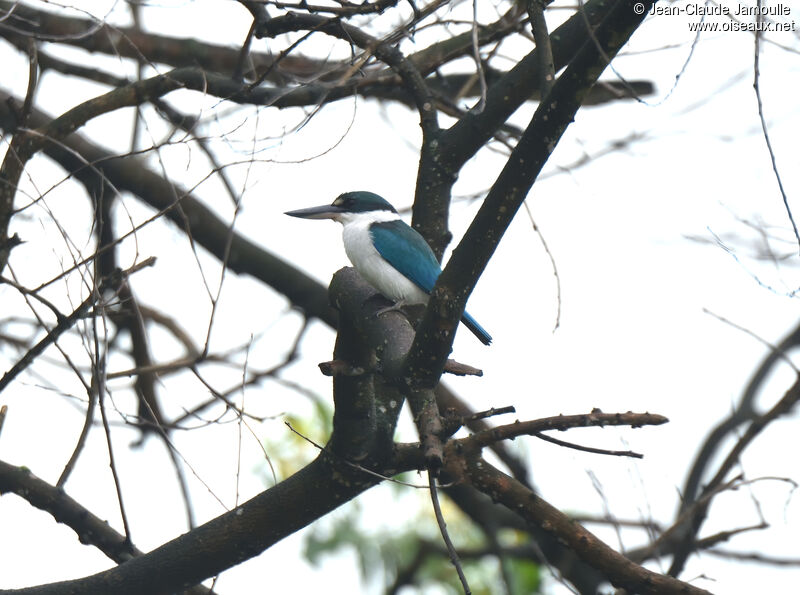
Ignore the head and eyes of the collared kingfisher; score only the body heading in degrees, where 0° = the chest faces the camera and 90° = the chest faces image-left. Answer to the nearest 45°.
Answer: approximately 90°
